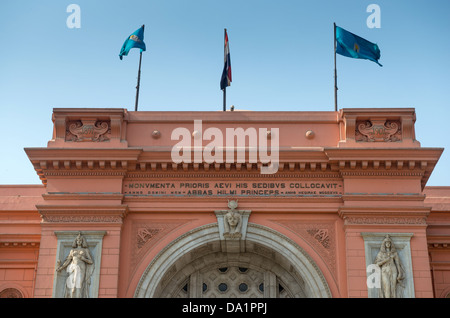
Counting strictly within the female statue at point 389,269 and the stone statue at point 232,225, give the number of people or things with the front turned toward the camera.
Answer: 2

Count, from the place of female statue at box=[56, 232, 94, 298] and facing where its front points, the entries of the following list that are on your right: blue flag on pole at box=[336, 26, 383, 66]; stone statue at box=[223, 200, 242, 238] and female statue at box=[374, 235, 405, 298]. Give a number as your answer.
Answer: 0

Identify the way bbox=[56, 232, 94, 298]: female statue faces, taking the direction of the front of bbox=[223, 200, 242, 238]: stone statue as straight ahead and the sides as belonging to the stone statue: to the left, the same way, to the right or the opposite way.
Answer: the same way

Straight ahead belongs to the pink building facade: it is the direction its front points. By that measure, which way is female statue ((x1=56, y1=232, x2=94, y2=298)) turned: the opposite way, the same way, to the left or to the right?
the same way

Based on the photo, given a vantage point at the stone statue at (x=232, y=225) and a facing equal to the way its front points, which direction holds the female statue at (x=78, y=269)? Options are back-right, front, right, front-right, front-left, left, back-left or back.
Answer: right

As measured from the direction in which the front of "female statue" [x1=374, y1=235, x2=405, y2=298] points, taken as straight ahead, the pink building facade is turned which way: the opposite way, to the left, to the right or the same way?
the same way

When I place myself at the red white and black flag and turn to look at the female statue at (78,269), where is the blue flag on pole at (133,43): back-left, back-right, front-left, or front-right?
front-right

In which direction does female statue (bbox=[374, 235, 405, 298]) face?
toward the camera

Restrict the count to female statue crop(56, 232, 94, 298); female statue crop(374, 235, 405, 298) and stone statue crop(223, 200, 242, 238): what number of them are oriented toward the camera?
3

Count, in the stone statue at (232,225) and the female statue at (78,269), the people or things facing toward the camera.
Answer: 2

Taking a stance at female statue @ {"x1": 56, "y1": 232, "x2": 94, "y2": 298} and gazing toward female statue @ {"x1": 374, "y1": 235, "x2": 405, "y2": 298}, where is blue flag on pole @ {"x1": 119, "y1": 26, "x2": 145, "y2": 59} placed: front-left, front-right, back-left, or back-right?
front-left

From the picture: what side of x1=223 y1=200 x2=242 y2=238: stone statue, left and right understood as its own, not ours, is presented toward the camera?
front
